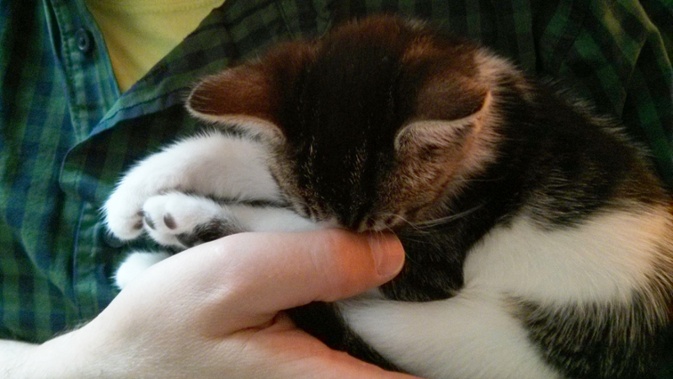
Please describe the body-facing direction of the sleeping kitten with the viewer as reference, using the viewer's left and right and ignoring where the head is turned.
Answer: facing the viewer and to the left of the viewer
